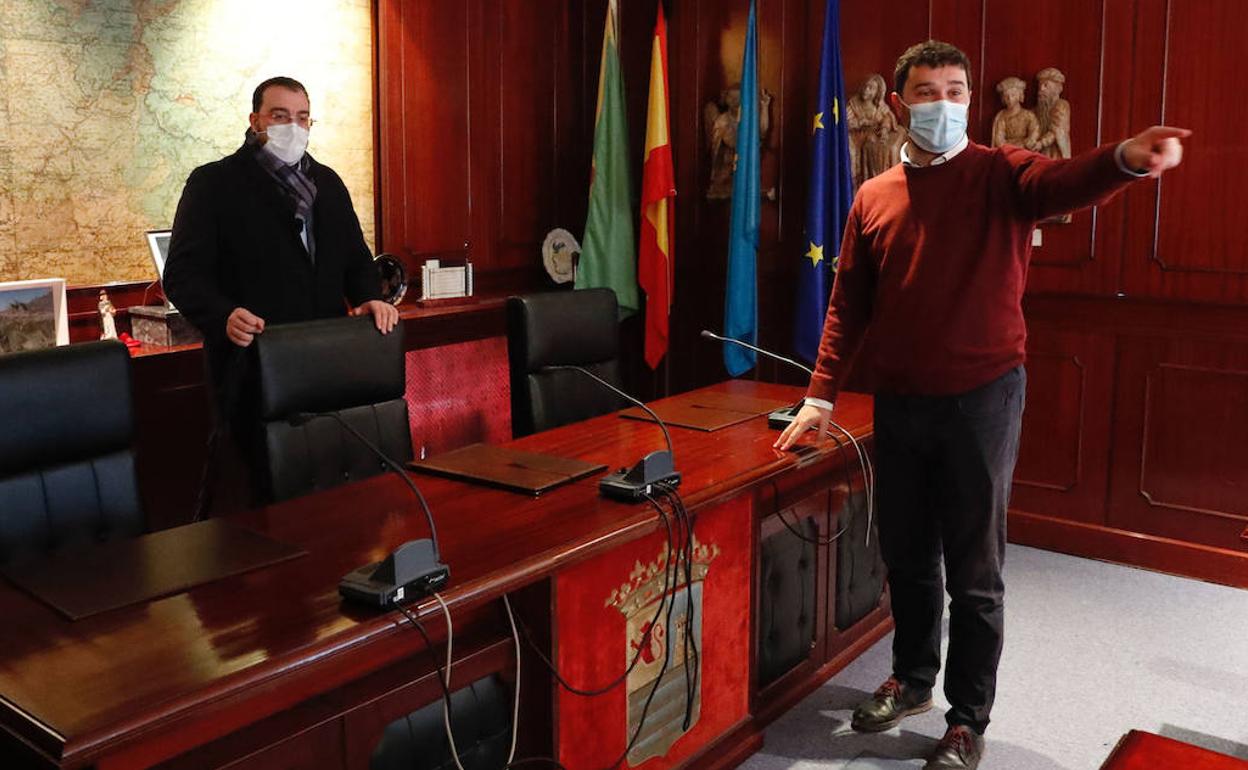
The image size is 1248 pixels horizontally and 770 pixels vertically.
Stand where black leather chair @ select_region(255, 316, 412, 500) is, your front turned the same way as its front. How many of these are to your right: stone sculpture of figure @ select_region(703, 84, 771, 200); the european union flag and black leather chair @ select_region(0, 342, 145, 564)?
1

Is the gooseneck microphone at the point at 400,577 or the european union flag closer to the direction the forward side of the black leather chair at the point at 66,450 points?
the gooseneck microphone

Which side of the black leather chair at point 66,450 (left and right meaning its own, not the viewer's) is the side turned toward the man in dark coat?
left

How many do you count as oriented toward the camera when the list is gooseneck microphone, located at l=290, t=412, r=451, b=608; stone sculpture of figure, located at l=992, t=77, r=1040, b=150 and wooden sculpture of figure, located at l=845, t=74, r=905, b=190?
2

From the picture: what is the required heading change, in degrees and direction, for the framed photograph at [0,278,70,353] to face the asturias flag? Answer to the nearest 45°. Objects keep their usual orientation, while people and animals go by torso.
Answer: approximately 45° to its left

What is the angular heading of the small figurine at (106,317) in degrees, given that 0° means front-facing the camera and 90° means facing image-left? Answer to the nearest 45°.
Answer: approximately 315°

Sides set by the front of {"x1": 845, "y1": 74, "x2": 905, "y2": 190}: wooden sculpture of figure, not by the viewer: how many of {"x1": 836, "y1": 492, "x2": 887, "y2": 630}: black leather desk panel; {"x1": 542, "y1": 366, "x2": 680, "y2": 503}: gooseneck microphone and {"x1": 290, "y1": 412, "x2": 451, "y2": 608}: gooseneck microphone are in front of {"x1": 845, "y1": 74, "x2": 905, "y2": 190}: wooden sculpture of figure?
3

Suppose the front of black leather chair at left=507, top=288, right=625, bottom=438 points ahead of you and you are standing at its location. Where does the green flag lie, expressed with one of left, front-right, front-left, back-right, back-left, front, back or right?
back-left

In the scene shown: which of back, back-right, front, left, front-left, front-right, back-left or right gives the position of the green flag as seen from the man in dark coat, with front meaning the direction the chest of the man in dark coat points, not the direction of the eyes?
left

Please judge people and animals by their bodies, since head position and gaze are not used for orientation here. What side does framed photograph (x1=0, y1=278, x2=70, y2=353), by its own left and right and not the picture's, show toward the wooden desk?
front

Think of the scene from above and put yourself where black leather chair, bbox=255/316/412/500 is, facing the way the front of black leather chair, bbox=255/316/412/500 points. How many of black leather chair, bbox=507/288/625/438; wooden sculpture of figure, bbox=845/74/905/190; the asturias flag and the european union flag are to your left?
4
